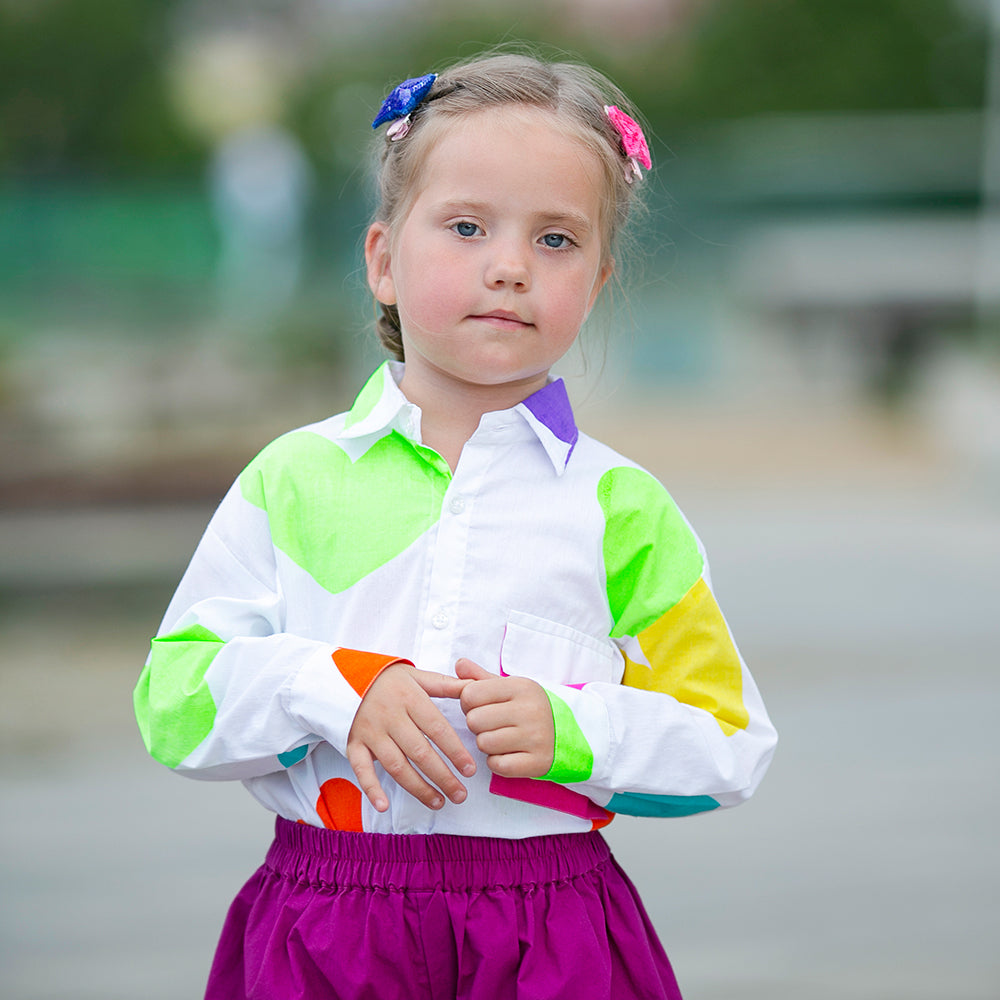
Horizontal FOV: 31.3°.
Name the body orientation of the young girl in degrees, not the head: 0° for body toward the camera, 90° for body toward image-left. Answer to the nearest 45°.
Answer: approximately 0°
